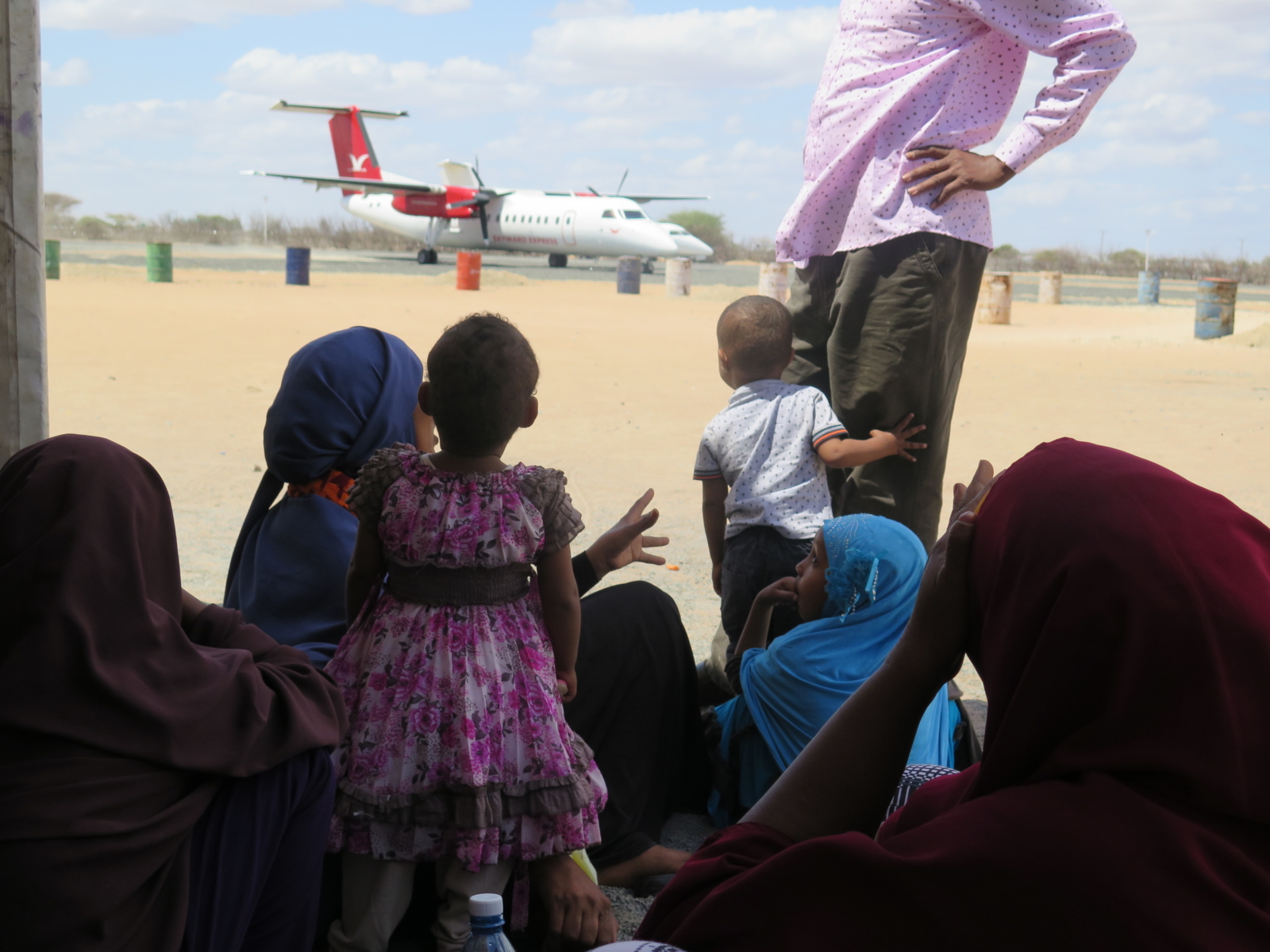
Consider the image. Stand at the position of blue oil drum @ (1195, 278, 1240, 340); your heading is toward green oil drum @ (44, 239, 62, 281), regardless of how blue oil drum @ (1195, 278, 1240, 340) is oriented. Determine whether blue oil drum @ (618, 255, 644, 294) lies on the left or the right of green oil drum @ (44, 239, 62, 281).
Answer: right

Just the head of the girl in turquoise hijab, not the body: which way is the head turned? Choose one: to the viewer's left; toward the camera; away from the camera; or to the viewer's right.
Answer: to the viewer's left

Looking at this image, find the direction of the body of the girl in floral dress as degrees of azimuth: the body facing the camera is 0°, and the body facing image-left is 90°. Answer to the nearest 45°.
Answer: approximately 180°

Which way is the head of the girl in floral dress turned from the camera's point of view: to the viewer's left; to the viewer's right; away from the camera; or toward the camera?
away from the camera

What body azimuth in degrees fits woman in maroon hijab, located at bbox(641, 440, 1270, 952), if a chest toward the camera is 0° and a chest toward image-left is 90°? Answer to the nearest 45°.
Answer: approximately 135°

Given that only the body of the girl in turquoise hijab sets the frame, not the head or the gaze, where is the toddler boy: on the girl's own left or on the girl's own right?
on the girl's own right

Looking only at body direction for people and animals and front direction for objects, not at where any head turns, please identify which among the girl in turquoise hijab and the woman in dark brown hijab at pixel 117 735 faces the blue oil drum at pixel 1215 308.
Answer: the woman in dark brown hijab

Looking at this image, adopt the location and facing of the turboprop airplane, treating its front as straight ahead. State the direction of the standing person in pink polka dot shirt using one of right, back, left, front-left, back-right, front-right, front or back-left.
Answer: front-right

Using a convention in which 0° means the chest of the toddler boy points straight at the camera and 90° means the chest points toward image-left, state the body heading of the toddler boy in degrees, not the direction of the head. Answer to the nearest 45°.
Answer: approximately 180°

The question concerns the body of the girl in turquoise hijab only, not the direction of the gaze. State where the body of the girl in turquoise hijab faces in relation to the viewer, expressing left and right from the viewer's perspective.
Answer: facing to the left of the viewer

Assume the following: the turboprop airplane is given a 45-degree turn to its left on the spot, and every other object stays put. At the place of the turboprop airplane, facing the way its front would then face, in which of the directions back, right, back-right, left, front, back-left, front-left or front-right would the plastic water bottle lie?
right

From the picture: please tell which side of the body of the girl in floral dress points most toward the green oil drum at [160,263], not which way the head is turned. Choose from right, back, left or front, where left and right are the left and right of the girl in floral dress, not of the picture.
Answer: front

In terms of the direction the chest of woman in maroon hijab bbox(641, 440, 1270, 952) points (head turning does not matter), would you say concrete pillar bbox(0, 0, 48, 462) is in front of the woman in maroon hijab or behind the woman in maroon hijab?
in front
